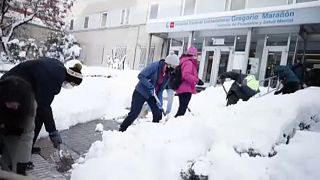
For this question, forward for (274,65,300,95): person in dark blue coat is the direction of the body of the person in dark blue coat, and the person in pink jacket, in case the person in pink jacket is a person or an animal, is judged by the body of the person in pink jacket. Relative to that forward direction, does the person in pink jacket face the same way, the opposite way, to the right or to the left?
the opposite way

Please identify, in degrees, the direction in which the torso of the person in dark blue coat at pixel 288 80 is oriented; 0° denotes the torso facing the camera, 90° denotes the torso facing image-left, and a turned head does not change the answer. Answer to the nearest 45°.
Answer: approximately 90°

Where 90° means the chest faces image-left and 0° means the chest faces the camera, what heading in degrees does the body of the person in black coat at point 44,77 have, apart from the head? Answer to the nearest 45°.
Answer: approximately 270°

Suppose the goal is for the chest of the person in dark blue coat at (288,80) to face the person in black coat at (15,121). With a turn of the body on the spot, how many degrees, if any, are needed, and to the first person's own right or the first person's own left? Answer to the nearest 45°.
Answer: approximately 90° to the first person's own left

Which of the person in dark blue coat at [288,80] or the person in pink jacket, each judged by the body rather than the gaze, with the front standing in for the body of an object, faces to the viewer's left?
the person in dark blue coat

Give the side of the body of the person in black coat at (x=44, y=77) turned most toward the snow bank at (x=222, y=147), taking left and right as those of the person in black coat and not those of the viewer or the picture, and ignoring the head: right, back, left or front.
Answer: front

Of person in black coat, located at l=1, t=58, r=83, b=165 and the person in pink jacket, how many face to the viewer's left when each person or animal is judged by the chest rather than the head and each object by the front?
0

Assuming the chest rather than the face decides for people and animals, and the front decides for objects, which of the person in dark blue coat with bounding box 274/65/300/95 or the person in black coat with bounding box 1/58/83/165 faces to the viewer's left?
the person in dark blue coat

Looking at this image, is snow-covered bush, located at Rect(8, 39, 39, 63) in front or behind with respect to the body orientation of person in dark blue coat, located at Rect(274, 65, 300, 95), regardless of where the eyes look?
in front
